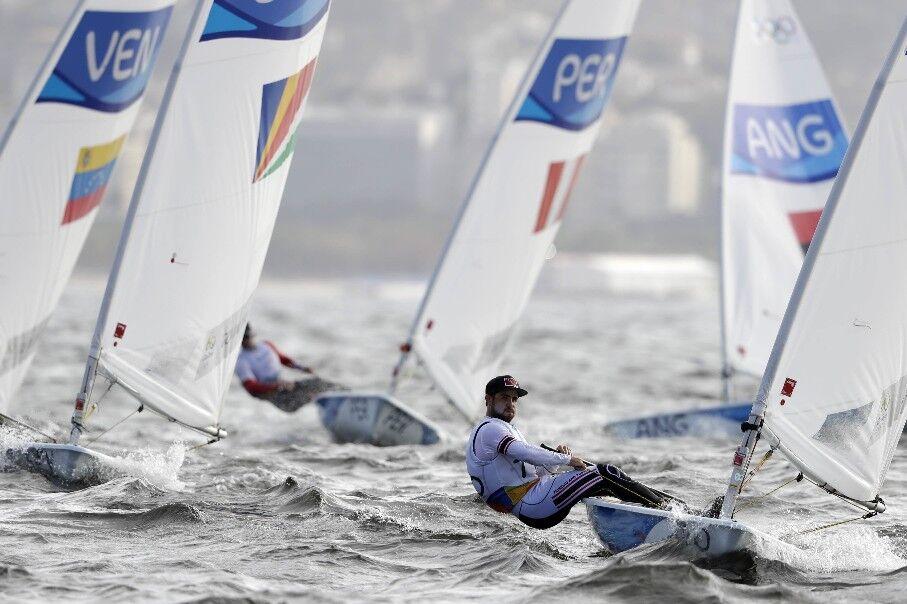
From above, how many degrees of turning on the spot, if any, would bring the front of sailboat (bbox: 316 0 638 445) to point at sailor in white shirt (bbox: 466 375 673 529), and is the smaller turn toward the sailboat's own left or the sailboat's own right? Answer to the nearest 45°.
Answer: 0° — it already faces them

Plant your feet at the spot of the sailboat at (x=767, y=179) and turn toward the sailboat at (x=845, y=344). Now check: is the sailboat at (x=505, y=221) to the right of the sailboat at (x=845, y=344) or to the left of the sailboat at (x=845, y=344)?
right

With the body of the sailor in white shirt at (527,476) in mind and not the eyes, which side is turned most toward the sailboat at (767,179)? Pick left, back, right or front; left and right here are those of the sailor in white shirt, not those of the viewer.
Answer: left

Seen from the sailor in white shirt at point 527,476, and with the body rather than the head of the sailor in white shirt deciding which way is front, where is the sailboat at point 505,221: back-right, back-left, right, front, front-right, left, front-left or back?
left

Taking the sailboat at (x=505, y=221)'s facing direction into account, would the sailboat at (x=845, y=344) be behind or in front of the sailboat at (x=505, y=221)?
in front

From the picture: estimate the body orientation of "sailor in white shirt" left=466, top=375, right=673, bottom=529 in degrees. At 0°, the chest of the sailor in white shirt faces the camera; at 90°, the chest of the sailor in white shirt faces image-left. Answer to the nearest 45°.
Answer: approximately 270°
